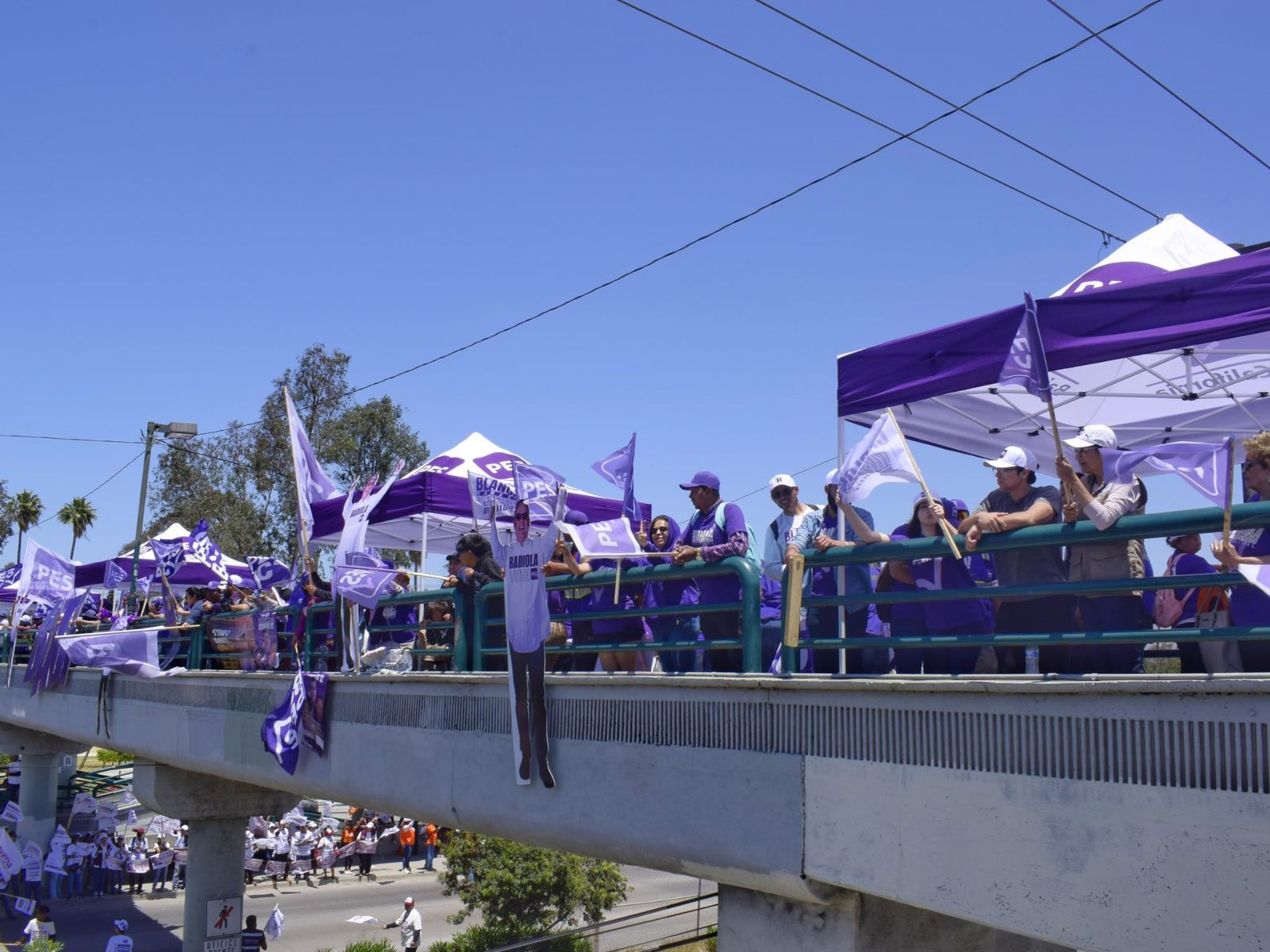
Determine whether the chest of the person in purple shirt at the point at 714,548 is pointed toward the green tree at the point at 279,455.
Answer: no

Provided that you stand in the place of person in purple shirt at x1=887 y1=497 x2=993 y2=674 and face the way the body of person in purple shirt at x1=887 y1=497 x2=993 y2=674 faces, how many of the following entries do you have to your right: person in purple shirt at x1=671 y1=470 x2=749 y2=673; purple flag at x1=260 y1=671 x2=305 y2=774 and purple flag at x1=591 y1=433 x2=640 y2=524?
3

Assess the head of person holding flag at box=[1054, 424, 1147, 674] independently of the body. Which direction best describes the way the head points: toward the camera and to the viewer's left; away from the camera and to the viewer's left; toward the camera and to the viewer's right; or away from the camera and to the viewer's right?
toward the camera and to the viewer's left

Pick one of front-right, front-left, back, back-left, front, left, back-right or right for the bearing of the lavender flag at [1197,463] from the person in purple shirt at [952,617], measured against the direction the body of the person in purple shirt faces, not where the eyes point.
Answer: left

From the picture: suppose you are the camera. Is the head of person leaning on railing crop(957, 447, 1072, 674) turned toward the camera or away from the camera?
toward the camera

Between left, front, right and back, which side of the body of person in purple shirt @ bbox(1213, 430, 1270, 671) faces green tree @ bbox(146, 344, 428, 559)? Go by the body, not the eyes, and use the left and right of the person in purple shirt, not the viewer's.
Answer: right

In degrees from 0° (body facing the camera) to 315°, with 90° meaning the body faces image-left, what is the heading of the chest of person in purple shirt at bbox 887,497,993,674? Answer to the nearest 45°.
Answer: approximately 45°

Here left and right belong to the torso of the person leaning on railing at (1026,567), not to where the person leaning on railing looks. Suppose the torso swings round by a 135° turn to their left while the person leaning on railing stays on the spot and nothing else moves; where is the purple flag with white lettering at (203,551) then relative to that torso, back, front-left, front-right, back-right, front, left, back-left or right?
back-left

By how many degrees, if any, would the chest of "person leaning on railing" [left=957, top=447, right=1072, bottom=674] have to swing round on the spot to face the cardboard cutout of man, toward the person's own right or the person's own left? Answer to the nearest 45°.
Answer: approximately 90° to the person's own right

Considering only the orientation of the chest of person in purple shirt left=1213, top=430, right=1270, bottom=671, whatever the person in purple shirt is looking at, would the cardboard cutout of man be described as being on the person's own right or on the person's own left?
on the person's own right

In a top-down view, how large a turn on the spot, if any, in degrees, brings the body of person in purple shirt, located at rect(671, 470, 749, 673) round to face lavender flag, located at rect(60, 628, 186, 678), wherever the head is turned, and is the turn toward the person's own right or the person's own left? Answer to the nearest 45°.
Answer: approximately 90° to the person's own right

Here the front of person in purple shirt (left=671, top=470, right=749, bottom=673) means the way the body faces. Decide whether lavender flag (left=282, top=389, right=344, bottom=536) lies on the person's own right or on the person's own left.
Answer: on the person's own right

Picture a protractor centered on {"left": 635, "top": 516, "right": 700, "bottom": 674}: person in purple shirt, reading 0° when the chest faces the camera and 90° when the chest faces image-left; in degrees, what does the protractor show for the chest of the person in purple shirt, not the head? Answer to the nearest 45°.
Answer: approximately 0°

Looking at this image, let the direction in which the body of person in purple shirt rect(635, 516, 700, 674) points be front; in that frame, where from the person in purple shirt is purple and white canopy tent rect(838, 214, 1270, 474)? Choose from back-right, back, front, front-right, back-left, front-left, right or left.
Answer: left
